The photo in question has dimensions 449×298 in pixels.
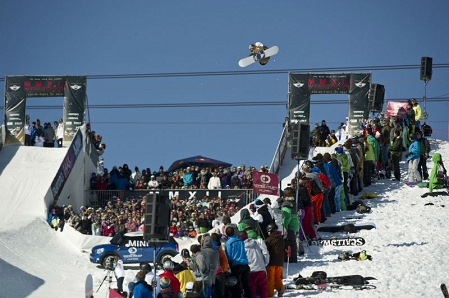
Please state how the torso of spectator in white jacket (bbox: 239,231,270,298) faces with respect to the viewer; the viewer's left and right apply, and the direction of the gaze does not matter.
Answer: facing away from the viewer and to the left of the viewer

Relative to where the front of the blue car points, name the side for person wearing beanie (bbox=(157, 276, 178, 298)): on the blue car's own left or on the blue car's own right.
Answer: on the blue car's own left

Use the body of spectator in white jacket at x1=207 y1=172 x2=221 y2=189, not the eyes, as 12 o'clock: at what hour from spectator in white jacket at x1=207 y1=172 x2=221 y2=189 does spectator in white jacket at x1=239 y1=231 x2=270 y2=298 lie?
spectator in white jacket at x1=239 y1=231 x2=270 y2=298 is roughly at 12 o'clock from spectator in white jacket at x1=207 y1=172 x2=221 y2=189.

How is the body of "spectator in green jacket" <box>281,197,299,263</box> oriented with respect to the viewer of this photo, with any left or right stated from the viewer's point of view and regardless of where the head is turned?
facing away from the viewer and to the left of the viewer

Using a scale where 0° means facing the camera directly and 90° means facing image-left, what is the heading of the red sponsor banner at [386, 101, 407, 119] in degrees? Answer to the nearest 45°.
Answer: approximately 0°

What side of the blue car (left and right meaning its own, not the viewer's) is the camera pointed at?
left

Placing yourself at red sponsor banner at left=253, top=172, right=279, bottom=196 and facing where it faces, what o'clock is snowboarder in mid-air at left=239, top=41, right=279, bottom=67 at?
The snowboarder in mid-air is roughly at 6 o'clock from the red sponsor banner.

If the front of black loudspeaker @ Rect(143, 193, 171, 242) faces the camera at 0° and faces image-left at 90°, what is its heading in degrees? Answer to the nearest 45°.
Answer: approximately 45°
